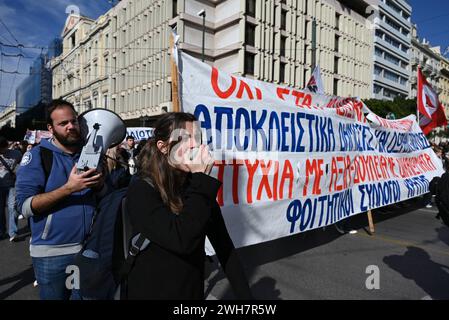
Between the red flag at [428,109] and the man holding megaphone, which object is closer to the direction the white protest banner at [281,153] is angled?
the man holding megaphone

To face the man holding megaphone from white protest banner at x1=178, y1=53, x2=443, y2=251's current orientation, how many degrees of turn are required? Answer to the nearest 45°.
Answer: approximately 90° to its right

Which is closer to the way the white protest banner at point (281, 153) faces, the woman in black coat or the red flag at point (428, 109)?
the woman in black coat

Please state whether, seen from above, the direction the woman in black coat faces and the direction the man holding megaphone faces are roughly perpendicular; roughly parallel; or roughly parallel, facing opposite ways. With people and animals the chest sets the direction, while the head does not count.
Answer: roughly parallel

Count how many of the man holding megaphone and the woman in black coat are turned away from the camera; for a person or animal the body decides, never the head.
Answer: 0

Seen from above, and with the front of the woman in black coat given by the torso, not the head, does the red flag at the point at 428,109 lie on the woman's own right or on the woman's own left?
on the woman's own left

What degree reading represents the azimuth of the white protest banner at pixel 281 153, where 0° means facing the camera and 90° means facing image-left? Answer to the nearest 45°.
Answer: approximately 315°

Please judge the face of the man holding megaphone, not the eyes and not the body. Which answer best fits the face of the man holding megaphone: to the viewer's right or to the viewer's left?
to the viewer's right

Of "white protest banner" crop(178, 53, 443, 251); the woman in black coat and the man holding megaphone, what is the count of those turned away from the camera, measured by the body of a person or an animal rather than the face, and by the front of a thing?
0

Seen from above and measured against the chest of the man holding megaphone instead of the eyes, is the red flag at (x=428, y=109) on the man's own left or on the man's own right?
on the man's own left

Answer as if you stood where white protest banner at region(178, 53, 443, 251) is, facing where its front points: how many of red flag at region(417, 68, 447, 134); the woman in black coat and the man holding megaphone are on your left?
1

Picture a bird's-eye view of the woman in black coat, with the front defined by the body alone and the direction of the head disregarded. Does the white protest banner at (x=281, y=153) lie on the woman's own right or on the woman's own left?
on the woman's own left

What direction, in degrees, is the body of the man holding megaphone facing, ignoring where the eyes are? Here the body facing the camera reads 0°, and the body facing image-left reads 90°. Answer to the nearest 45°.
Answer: approximately 315°

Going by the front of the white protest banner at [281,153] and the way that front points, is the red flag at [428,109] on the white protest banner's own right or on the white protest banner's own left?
on the white protest banner's own left
